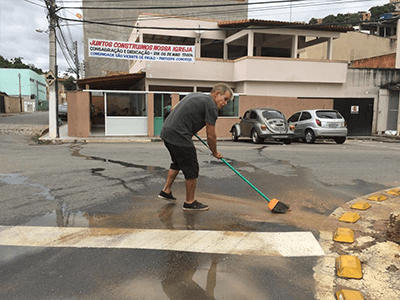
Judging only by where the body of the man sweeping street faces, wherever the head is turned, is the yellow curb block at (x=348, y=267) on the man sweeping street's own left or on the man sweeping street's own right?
on the man sweeping street's own right

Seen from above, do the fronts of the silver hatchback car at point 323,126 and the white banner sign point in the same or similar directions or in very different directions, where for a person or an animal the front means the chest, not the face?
very different directions

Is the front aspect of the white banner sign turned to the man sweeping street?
yes

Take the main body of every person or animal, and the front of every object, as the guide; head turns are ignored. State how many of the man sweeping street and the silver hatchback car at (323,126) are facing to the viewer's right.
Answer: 1

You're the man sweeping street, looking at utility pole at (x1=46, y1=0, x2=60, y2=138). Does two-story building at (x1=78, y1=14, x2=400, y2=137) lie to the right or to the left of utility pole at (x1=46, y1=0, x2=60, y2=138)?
right

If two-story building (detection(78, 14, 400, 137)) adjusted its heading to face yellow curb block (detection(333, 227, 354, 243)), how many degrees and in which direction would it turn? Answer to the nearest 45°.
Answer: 0° — it already faces it

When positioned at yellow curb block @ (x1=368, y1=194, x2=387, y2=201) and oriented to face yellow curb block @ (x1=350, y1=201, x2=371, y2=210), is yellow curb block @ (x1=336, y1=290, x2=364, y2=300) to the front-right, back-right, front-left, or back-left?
front-left

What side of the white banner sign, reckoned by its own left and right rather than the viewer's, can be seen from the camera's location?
front

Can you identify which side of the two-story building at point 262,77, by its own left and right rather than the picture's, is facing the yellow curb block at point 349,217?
front

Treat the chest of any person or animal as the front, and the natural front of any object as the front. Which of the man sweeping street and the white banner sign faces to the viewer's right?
the man sweeping street

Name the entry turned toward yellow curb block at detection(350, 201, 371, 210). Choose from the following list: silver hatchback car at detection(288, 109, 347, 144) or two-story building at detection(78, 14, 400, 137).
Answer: the two-story building

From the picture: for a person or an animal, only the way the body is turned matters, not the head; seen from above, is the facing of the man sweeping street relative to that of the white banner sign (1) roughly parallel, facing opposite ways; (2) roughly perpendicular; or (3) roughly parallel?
roughly perpendicular

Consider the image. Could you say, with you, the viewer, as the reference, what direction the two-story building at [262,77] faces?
facing the viewer

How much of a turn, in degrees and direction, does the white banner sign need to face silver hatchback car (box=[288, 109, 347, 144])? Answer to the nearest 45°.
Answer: approximately 45° to its left

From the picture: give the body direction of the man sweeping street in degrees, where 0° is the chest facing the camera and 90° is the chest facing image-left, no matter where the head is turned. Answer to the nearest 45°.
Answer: approximately 270°
